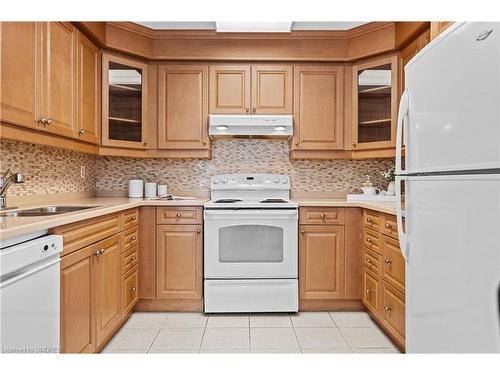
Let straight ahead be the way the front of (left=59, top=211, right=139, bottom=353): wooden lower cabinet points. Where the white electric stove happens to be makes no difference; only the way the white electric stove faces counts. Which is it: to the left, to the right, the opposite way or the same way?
to the right

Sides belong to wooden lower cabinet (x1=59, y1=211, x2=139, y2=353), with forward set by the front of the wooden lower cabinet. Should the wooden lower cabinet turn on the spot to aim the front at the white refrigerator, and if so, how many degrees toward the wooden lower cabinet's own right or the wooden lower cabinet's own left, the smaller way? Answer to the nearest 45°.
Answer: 0° — it already faces it

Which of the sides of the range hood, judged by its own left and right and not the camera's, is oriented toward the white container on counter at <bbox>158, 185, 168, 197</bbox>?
right

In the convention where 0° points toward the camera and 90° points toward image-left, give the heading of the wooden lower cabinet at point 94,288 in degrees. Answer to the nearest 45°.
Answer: approximately 315°

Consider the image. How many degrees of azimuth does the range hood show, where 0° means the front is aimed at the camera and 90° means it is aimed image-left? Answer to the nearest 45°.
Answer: approximately 0°

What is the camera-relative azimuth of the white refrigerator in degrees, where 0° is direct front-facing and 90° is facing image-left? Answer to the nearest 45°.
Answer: approximately 45°

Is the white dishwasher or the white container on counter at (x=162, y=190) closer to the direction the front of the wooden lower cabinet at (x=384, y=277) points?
the white dishwasher

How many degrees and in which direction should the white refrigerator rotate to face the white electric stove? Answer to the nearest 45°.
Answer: approximately 90° to its right

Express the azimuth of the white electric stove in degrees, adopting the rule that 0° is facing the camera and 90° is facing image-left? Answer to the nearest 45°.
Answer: approximately 0°
